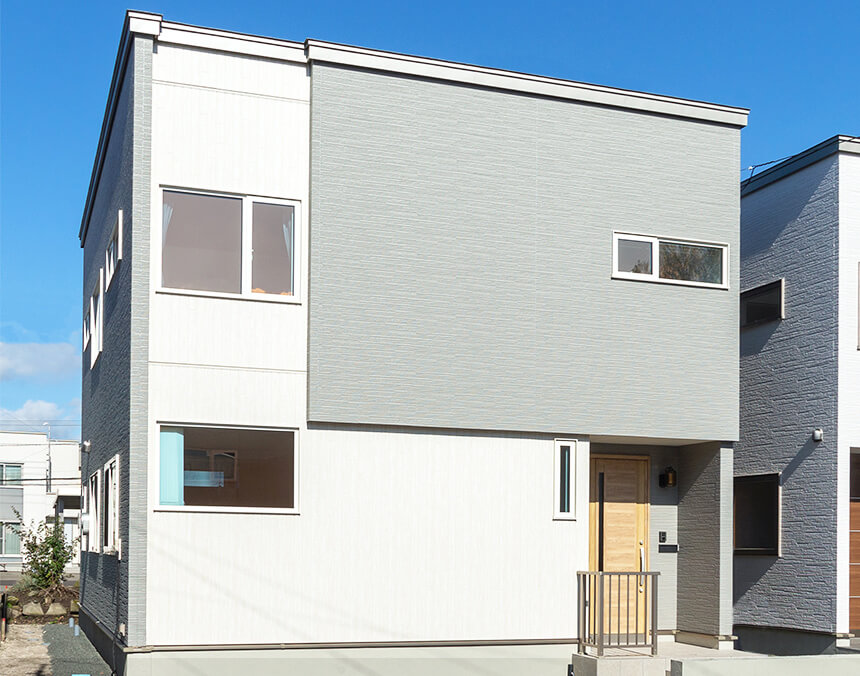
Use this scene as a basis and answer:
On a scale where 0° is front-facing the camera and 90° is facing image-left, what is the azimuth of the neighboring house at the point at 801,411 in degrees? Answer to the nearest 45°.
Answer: approximately 315°

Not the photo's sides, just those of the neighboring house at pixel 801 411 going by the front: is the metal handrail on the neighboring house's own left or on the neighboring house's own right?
on the neighboring house's own right

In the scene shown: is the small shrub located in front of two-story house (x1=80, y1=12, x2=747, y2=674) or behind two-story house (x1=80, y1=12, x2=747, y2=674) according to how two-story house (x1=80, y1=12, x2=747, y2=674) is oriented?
behind

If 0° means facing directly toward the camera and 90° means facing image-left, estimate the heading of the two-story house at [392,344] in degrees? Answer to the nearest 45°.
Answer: approximately 0°

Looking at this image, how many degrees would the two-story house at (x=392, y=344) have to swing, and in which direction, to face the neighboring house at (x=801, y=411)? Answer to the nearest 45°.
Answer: approximately 135° to its left

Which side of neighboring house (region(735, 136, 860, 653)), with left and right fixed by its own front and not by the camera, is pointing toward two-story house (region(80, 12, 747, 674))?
right
